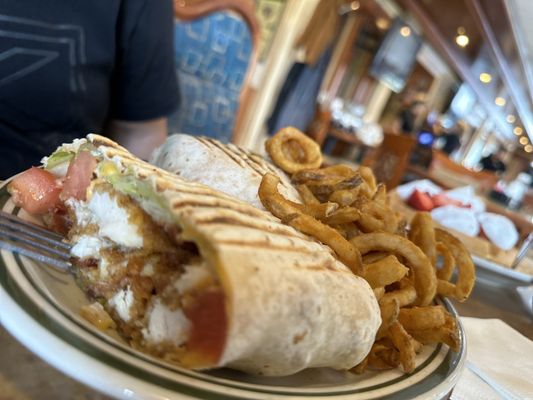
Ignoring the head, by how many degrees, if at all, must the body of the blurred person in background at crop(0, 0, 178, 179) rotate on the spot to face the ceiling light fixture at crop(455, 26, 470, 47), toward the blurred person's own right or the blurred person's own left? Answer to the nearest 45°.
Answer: approximately 135° to the blurred person's own left

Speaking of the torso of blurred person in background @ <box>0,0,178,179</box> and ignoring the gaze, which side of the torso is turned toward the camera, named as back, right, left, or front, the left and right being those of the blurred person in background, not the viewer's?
front

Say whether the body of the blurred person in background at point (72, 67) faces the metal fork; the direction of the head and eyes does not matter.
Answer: yes

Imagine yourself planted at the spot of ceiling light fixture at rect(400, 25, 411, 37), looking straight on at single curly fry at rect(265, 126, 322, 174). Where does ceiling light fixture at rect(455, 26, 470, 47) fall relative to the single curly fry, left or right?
left

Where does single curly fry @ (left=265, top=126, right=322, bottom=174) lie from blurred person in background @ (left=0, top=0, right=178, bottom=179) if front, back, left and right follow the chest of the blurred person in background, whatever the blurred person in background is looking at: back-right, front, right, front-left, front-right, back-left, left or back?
front-left

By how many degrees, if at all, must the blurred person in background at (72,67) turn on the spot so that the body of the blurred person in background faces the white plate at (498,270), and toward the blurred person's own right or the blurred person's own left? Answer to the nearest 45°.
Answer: approximately 90° to the blurred person's own left

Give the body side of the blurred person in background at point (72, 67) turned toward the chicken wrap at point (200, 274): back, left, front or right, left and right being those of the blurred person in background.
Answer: front

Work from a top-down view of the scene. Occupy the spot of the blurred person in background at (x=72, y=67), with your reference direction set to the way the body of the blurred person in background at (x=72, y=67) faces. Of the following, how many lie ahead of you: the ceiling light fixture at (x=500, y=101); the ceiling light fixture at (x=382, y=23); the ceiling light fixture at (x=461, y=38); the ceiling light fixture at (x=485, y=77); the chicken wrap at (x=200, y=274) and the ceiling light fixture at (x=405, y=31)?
1

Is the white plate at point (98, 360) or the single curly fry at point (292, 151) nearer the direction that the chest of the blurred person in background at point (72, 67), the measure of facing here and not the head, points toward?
the white plate

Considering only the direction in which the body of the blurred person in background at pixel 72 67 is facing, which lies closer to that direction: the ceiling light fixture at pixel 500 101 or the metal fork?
the metal fork

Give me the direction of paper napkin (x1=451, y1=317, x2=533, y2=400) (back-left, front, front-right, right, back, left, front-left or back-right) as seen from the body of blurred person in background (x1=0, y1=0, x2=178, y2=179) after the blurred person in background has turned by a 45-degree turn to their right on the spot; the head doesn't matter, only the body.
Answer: left

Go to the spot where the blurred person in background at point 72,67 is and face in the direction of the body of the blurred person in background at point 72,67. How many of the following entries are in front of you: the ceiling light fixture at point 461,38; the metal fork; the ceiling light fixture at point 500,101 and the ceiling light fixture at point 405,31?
1

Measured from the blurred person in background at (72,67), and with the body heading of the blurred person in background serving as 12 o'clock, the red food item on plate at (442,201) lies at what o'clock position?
The red food item on plate is roughly at 9 o'clock from the blurred person in background.

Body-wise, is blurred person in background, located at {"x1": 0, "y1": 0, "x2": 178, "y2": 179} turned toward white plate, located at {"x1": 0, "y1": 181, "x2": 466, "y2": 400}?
yes

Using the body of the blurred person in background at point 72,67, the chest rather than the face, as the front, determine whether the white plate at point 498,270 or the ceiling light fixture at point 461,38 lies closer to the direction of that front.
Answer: the white plate

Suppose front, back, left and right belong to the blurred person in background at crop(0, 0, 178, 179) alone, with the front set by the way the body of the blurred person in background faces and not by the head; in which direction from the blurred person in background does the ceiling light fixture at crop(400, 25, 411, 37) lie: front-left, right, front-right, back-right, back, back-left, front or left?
back-left
